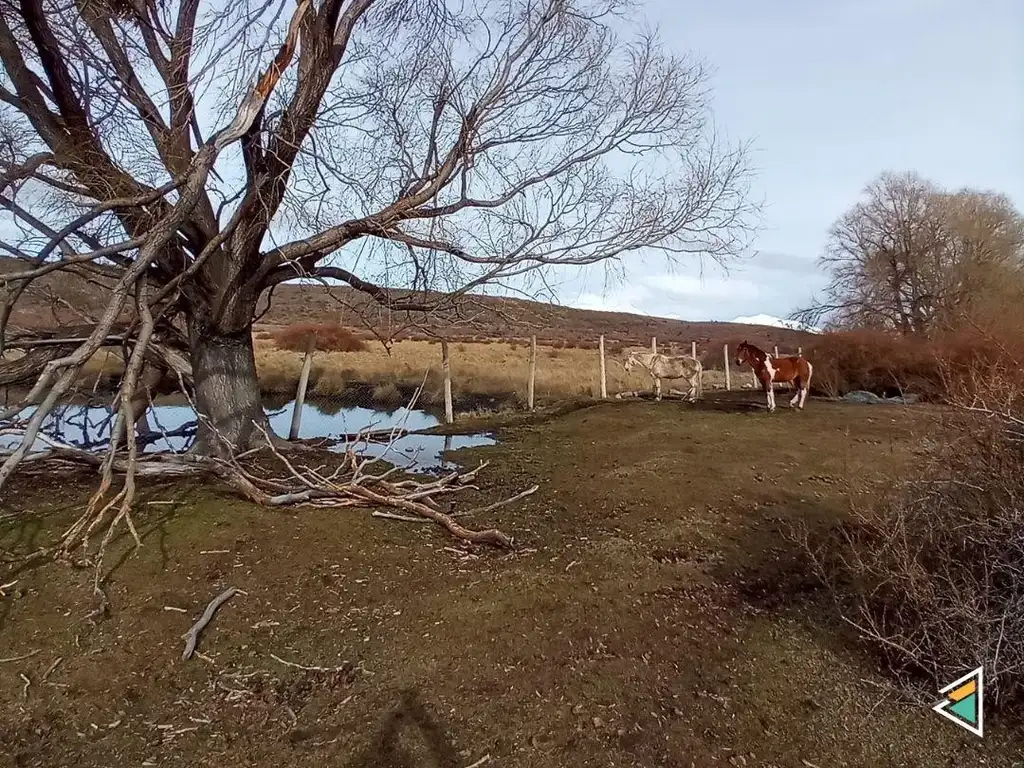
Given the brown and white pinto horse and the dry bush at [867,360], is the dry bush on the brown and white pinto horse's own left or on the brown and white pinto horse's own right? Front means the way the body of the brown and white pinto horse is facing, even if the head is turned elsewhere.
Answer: on the brown and white pinto horse's own right

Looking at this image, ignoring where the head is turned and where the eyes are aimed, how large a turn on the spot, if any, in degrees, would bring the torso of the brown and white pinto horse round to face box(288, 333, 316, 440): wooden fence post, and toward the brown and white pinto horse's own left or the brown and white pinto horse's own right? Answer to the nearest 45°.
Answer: approximately 45° to the brown and white pinto horse's own left

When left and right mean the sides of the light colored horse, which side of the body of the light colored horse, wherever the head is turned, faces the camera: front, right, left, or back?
left

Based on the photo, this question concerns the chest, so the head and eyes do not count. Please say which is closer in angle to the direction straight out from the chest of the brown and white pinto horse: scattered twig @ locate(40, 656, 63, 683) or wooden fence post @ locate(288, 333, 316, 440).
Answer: the wooden fence post

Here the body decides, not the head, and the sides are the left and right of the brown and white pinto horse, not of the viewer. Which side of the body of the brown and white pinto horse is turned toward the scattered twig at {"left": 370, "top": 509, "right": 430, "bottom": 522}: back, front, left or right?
left

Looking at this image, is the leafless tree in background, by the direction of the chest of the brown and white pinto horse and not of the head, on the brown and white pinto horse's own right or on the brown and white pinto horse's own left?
on the brown and white pinto horse's own right

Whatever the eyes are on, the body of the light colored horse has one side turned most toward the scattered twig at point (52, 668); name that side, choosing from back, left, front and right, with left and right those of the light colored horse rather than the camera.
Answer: left

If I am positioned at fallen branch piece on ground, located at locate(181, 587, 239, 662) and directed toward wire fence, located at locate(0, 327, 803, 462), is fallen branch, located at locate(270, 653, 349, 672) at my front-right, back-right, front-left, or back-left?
back-right

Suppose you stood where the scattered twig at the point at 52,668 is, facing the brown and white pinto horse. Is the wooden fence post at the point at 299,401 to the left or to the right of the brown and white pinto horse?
left

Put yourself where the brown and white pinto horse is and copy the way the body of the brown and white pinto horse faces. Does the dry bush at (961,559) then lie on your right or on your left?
on your left

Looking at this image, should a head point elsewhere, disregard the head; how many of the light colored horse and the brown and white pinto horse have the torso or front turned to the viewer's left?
2

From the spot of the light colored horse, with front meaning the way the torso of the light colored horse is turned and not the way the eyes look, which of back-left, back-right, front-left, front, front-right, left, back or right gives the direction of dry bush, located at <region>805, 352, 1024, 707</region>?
left

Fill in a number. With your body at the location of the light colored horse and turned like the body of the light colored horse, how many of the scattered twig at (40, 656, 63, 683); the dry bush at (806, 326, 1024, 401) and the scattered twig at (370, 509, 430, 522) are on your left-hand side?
2

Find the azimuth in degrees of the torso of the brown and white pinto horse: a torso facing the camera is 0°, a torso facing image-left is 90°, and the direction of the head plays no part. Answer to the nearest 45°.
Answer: approximately 90°
